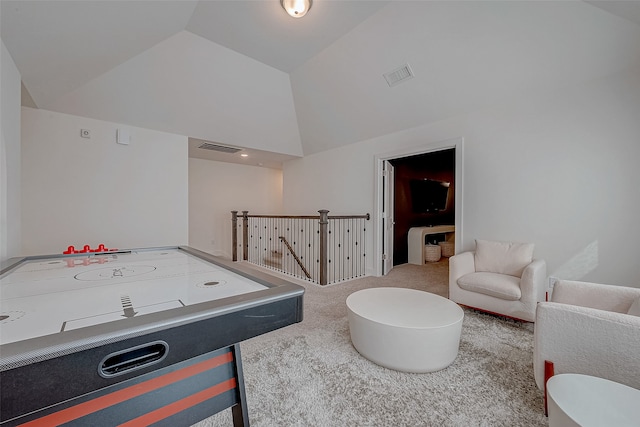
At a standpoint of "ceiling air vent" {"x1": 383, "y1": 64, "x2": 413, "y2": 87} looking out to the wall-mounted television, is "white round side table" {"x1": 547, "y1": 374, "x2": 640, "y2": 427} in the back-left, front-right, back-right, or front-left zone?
back-right

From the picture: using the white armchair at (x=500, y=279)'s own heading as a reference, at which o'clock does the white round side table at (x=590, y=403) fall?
The white round side table is roughly at 10 o'clock from the white armchair.

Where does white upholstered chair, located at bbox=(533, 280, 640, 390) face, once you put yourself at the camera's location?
facing to the left of the viewer

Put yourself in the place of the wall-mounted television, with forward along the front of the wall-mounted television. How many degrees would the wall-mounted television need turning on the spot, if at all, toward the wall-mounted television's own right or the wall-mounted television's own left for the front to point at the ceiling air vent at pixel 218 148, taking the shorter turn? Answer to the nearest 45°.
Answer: approximately 90° to the wall-mounted television's own right

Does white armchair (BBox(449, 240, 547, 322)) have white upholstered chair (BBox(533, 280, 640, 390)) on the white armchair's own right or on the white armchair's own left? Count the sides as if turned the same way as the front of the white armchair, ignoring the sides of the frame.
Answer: on the white armchair's own left

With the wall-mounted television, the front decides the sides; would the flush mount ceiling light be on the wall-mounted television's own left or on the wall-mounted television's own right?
on the wall-mounted television's own right

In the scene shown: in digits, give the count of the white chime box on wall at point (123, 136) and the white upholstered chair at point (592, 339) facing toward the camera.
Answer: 1

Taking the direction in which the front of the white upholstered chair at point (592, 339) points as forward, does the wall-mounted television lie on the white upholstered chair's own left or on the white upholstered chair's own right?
on the white upholstered chair's own right

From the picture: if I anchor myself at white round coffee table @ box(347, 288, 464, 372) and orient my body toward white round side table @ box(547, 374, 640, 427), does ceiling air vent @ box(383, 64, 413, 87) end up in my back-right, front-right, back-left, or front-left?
back-left
